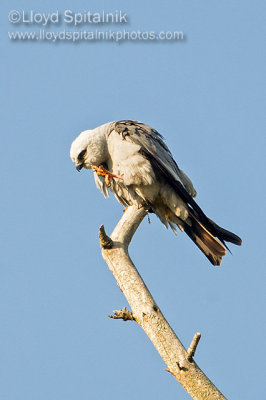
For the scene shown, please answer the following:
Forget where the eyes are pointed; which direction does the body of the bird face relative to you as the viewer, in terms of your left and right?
facing to the left of the viewer
